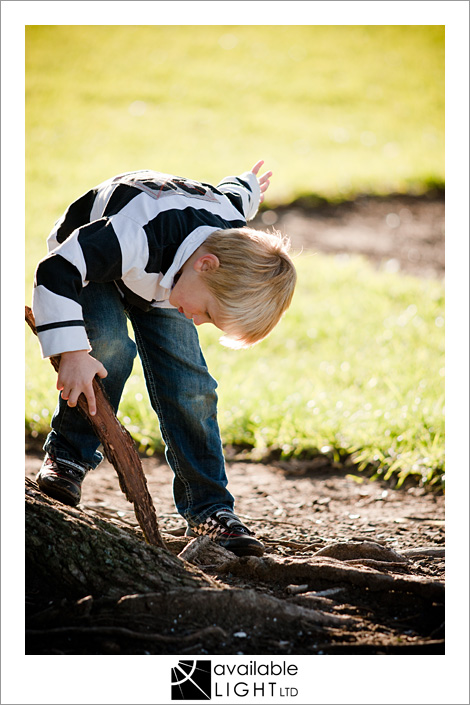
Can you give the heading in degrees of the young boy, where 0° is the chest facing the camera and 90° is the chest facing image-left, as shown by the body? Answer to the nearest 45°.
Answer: approximately 315°
